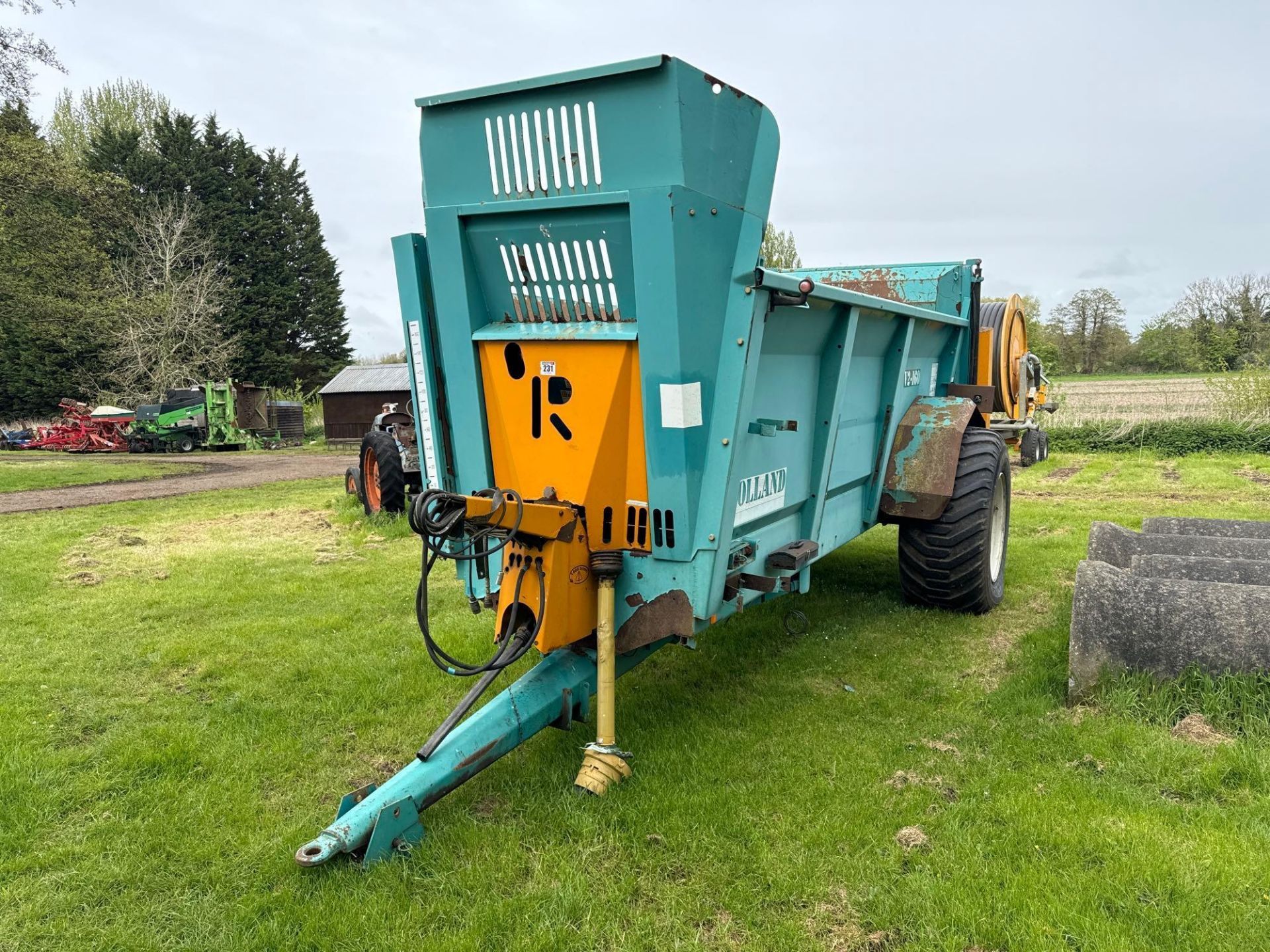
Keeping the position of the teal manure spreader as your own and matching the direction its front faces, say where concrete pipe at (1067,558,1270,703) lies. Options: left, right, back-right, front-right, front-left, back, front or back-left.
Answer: back-left

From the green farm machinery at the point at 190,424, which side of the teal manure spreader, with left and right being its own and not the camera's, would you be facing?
right

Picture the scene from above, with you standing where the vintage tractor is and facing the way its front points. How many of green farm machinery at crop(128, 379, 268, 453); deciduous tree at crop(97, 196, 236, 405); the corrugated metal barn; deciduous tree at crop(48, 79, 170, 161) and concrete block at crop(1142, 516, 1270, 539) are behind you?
1

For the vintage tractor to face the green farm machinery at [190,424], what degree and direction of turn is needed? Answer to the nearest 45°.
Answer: approximately 45° to its right

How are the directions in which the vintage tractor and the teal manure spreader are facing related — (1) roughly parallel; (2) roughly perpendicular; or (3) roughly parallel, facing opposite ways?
roughly perpendicular

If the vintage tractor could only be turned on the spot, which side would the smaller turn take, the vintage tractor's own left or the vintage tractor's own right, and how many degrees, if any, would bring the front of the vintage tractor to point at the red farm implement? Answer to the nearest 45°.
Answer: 0° — it already faces it

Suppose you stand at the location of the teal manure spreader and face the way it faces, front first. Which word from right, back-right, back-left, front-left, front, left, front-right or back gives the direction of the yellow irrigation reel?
back

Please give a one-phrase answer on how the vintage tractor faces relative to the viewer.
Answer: facing away from the viewer and to the left of the viewer

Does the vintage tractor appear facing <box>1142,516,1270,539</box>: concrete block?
no

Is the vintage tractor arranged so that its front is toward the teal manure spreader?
no

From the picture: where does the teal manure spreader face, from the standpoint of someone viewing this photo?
facing the viewer and to the left of the viewer

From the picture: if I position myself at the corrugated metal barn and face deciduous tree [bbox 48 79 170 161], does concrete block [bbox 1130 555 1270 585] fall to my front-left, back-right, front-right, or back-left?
back-left
